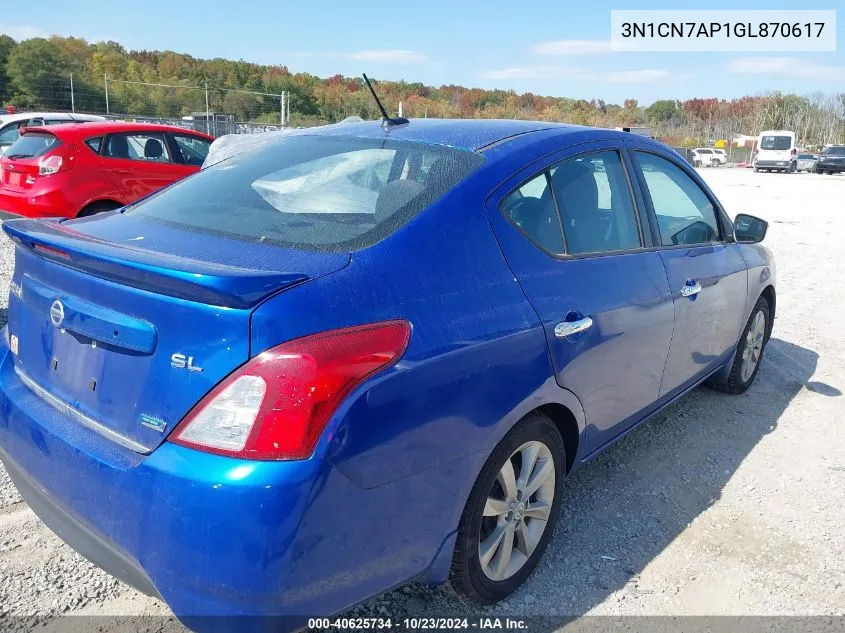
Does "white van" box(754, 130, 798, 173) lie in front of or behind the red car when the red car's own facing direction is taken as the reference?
in front

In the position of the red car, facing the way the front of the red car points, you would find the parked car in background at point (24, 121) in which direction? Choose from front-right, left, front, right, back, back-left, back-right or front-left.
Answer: front-left

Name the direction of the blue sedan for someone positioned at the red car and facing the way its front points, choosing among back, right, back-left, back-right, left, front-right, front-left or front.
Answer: back-right

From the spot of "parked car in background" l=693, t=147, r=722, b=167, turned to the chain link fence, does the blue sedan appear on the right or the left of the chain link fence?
left

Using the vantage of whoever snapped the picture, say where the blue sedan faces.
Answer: facing away from the viewer and to the right of the viewer

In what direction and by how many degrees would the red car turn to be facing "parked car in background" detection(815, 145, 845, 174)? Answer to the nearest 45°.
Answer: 0° — it already faces it
